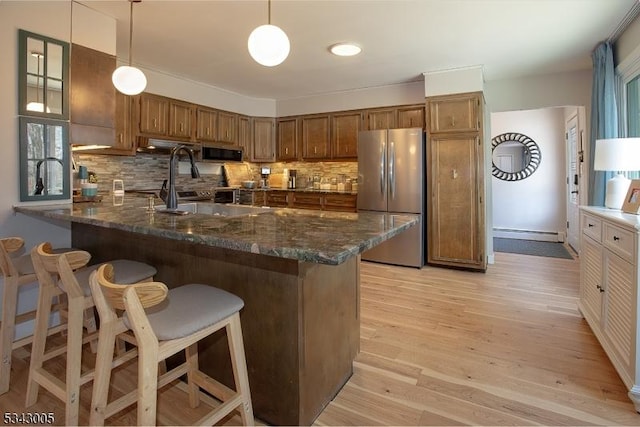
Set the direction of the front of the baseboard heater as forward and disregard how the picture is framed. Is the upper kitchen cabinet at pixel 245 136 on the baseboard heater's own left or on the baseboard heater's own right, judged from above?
on the baseboard heater's own right

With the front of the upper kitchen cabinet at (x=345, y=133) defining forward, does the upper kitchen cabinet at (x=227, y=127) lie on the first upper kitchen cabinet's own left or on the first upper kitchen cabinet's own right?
on the first upper kitchen cabinet's own right

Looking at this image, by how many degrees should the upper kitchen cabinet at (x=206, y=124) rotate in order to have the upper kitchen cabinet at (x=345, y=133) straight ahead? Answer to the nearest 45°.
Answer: approximately 45° to its left

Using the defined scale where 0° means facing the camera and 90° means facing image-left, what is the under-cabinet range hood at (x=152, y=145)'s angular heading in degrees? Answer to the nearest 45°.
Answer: approximately 315°
